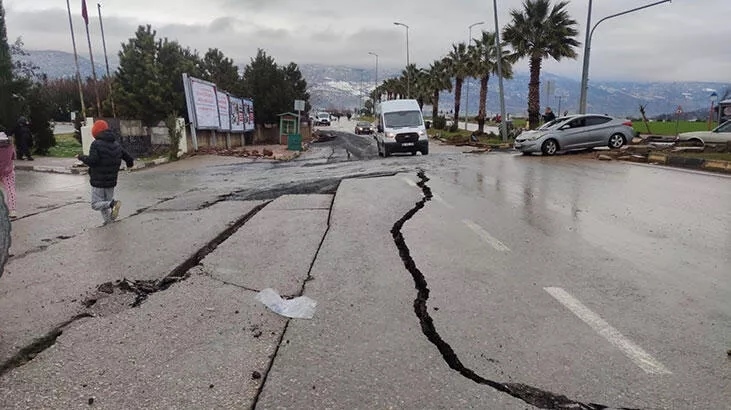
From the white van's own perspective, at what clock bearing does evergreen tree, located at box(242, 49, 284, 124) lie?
The evergreen tree is roughly at 5 o'clock from the white van.

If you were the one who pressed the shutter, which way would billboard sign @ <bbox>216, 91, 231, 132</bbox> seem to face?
facing the viewer and to the right of the viewer

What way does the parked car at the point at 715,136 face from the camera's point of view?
to the viewer's left

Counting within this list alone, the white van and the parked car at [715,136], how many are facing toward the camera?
1

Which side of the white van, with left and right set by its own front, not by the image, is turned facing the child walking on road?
front

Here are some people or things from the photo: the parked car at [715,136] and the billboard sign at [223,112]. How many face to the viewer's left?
1

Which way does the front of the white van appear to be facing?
toward the camera

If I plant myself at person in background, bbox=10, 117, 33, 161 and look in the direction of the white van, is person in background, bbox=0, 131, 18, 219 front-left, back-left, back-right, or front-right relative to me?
front-right

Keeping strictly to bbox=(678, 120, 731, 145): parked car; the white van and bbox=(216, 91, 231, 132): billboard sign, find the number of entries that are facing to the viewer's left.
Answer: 1

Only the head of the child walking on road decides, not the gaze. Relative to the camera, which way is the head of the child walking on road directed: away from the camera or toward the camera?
away from the camera

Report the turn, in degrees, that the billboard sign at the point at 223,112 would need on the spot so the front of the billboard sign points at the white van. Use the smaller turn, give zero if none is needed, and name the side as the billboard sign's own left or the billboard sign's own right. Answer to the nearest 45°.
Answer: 0° — it already faces it

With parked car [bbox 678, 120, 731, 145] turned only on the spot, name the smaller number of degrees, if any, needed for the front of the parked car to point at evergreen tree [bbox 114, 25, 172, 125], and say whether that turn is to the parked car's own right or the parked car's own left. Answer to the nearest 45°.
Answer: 0° — it already faces it

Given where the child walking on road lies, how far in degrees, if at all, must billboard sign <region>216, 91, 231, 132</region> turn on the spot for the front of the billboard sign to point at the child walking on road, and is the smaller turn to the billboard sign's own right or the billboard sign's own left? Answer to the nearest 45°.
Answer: approximately 45° to the billboard sign's own right

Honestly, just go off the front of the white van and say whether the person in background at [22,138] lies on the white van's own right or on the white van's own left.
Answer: on the white van's own right

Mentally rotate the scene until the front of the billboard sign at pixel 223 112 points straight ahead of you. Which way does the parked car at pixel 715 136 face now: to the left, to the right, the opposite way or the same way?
the opposite way

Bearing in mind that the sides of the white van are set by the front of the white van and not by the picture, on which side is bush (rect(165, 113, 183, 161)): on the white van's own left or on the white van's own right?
on the white van's own right

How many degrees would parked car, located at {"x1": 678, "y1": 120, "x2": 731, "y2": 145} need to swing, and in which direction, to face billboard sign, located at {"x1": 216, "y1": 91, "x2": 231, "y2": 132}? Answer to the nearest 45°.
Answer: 0° — it already faces it

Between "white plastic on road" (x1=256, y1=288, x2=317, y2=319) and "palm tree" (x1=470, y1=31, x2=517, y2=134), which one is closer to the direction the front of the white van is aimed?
the white plastic on road
